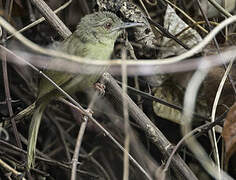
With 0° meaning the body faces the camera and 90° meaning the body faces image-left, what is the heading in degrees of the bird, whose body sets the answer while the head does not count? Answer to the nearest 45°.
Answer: approximately 270°
